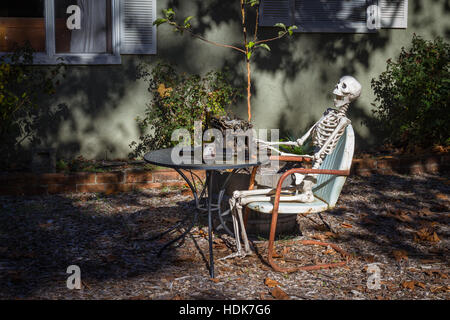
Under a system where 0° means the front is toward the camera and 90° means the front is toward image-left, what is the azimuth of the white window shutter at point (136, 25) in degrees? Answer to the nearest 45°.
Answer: approximately 0°

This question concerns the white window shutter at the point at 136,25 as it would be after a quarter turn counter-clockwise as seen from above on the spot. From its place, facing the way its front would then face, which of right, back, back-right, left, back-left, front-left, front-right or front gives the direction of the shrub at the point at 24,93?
back

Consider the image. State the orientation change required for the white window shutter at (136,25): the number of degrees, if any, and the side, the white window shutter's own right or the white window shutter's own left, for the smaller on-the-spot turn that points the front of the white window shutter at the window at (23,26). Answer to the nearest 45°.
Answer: approximately 90° to the white window shutter's own right

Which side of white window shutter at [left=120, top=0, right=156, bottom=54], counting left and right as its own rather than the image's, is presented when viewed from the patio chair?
front

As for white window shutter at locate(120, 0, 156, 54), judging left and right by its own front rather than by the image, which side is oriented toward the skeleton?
front

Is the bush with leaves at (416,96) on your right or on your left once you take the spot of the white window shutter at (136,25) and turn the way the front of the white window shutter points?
on your left

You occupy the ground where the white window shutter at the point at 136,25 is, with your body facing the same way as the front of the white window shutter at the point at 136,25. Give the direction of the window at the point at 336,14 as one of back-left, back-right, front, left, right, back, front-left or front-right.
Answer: left
